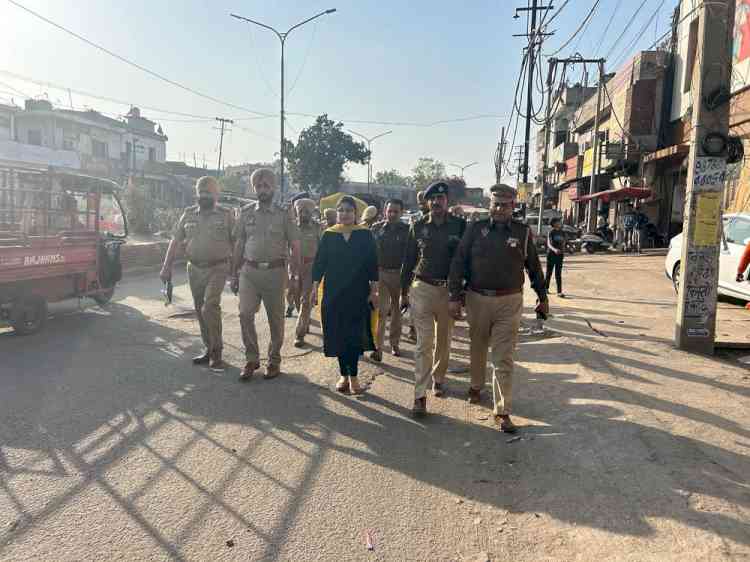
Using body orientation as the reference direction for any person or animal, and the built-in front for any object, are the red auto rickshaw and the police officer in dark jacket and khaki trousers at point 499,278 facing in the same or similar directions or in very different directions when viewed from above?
very different directions

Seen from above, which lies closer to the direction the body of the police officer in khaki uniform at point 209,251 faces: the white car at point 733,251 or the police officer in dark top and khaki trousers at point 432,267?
the police officer in dark top and khaki trousers

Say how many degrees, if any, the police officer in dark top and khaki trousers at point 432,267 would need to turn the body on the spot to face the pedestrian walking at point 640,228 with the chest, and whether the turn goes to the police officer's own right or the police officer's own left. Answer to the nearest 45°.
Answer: approximately 135° to the police officer's own left

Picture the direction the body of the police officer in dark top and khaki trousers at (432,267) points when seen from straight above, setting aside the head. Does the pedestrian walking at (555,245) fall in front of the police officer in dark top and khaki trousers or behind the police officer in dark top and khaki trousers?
behind

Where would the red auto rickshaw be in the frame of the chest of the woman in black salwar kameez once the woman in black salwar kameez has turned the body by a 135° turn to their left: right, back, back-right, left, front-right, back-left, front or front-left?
left

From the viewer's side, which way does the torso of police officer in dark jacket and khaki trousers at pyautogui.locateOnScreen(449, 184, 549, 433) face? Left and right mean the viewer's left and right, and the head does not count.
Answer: facing the viewer

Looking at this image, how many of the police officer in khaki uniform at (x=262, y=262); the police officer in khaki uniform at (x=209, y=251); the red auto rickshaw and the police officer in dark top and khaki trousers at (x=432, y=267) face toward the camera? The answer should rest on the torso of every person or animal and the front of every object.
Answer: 3

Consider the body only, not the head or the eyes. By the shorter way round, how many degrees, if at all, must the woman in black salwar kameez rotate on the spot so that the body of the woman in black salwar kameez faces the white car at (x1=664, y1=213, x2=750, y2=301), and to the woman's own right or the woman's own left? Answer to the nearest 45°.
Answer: approximately 135° to the woman's own left

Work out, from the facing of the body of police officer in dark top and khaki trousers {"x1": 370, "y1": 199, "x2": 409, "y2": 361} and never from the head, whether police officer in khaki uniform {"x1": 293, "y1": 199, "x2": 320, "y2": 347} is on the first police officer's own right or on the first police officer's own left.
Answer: on the first police officer's own right

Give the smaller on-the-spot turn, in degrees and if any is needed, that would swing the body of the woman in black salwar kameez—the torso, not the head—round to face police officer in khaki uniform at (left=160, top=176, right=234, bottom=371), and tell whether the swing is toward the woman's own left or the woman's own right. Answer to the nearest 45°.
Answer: approximately 135° to the woman's own right

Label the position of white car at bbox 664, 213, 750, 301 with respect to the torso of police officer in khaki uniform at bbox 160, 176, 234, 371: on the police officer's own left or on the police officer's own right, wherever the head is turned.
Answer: on the police officer's own left

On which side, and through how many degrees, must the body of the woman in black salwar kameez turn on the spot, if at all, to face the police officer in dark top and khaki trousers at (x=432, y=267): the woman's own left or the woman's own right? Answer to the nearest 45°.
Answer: approximately 90° to the woman's own left
